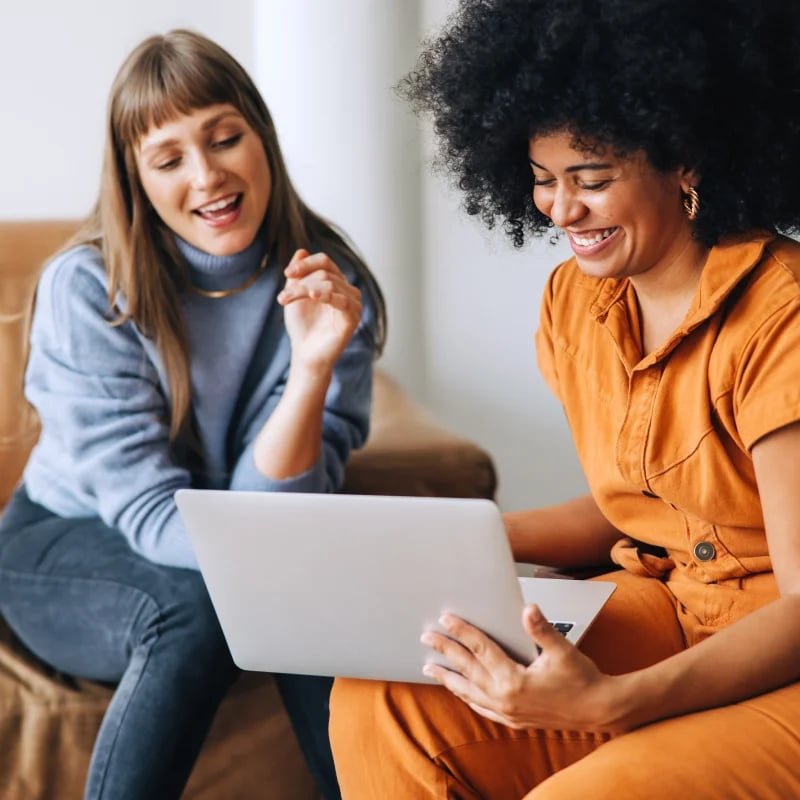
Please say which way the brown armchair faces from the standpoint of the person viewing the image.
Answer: facing the viewer and to the right of the viewer

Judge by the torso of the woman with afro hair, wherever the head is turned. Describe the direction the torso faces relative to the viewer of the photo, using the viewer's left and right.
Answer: facing the viewer and to the left of the viewer

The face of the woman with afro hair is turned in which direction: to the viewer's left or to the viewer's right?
to the viewer's left
